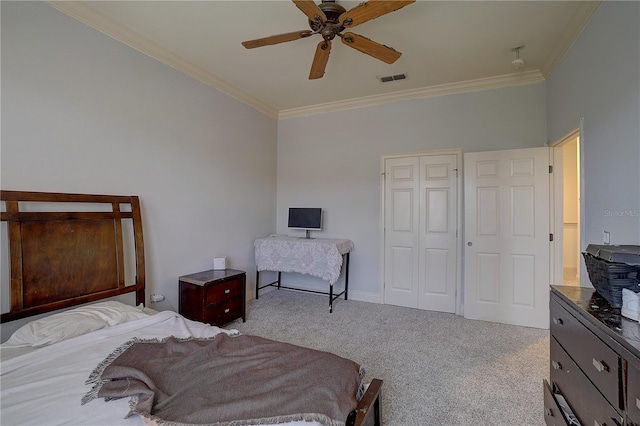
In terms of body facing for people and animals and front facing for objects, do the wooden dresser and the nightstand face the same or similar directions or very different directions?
very different directions

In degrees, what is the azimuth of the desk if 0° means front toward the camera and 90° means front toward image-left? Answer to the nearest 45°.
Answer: approximately 45°

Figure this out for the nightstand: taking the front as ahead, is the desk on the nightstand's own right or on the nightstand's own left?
on the nightstand's own left

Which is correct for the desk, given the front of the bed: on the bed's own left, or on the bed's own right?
on the bed's own left

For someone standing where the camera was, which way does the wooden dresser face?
facing the viewer and to the left of the viewer

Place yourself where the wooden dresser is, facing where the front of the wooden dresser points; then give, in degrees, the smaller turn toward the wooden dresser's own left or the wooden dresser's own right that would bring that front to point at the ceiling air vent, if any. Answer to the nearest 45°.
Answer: approximately 90° to the wooden dresser's own right

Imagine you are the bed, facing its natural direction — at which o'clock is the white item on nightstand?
The white item on nightstand is roughly at 8 o'clock from the bed.

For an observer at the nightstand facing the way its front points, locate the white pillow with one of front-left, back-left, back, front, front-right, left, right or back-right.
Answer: right

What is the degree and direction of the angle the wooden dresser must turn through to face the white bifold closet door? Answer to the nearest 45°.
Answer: approximately 90° to its right

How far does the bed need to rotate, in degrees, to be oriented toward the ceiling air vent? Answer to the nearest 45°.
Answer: approximately 45° to its left

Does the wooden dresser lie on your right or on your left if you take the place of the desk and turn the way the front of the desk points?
on your left

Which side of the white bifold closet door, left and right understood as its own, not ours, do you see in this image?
front

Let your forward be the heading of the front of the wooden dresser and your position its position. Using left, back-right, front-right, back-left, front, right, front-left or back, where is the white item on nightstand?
front-right

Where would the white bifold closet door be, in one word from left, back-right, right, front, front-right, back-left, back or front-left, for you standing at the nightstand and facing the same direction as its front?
front-left

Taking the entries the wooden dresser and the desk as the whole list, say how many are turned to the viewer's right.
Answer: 0

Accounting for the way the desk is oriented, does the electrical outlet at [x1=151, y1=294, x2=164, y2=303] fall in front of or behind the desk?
in front

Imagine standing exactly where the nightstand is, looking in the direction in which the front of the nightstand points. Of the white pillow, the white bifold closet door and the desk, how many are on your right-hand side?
1
